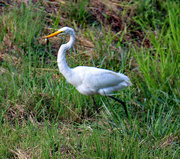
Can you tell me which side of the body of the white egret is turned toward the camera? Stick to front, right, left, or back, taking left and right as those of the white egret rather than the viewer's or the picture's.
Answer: left
